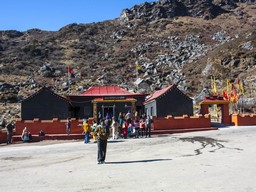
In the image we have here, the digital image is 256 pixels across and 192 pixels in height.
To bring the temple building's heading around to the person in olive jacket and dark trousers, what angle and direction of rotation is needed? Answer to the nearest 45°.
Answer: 0° — it already faces them

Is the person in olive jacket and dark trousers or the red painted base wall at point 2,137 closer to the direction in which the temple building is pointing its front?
the person in olive jacket and dark trousers

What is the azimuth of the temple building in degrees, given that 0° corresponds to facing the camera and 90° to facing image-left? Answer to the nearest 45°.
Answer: approximately 0°

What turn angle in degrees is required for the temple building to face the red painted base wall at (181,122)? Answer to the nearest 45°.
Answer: approximately 45° to its left

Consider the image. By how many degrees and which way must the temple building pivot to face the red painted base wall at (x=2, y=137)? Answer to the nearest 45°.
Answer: approximately 45° to its right

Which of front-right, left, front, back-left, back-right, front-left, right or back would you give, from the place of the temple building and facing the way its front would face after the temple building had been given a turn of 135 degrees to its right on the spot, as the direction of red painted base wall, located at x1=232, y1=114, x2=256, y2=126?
back-right

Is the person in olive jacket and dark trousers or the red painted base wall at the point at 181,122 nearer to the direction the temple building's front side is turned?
the person in olive jacket and dark trousers

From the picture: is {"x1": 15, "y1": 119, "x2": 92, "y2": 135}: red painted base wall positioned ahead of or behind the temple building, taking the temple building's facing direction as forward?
ahead
